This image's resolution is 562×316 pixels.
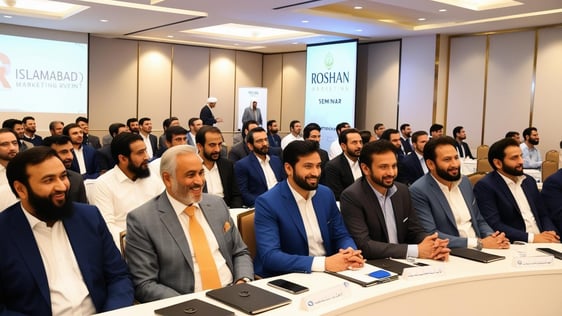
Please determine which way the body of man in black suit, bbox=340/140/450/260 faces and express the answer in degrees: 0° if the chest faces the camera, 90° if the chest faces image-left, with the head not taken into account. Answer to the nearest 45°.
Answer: approximately 315°

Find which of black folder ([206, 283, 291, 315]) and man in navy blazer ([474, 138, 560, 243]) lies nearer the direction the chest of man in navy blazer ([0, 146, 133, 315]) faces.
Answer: the black folder

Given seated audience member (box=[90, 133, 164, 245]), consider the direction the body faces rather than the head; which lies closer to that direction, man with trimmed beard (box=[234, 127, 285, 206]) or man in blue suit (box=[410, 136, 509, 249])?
the man in blue suit

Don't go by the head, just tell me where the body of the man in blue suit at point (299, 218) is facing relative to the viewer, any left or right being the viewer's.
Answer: facing the viewer and to the right of the viewer

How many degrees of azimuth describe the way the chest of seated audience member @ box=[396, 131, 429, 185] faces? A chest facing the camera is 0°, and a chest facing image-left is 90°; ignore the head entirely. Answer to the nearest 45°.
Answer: approximately 315°

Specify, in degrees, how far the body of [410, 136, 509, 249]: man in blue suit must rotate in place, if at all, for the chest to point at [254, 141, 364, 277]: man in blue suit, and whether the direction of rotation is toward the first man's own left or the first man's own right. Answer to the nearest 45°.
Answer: approximately 90° to the first man's own right

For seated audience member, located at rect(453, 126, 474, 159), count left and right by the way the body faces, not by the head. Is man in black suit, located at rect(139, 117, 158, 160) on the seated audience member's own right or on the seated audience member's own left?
on the seated audience member's own right

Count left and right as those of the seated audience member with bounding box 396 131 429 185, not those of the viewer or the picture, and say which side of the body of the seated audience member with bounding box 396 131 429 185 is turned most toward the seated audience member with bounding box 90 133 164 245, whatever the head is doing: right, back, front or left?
right

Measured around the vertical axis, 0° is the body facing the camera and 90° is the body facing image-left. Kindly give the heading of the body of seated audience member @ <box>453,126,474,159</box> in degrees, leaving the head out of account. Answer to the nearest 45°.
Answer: approximately 315°

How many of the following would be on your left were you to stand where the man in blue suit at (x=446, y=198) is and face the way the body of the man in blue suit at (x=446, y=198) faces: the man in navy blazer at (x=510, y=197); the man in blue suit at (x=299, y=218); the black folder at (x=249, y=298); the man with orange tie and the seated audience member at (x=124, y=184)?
1

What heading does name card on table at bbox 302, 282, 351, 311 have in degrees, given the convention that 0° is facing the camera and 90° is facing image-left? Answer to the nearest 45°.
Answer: approximately 315°

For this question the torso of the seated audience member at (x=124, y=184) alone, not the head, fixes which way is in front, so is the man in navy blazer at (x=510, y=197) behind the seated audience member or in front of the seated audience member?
in front

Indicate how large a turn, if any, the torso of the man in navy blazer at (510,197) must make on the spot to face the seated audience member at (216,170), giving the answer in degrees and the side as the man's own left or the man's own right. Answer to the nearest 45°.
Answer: approximately 135° to the man's own right
